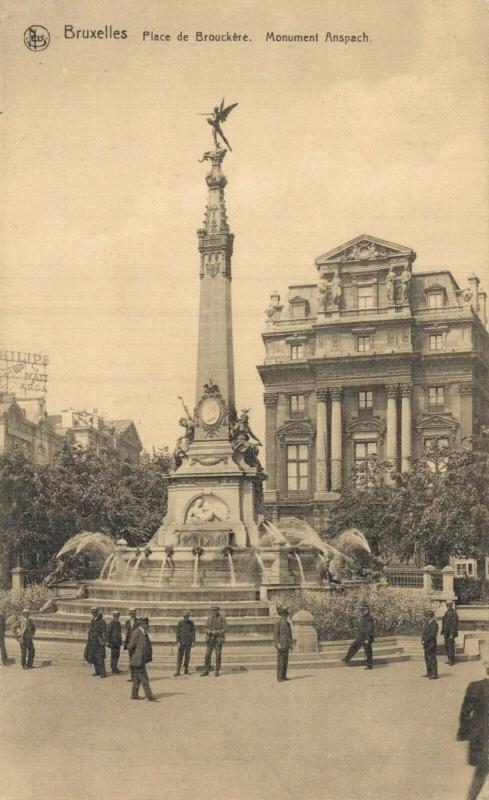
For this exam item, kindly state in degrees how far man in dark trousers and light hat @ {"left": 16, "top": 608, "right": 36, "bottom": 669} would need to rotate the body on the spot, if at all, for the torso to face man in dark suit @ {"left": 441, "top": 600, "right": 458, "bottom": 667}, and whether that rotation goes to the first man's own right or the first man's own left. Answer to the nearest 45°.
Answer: approximately 90° to the first man's own left

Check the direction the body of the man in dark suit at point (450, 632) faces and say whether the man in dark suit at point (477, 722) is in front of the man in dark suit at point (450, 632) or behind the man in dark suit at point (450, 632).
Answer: in front

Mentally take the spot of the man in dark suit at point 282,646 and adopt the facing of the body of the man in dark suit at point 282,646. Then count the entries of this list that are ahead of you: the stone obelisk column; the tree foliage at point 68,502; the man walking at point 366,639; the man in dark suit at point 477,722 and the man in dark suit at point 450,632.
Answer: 1

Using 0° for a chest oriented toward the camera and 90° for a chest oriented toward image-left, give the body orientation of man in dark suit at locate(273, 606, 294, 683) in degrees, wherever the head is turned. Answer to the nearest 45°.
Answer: approximately 0°

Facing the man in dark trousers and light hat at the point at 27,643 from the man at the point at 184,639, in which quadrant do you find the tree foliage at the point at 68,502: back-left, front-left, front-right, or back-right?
front-right

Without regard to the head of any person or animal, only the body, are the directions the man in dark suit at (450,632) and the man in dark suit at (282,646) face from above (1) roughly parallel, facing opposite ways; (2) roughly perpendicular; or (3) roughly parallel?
roughly parallel

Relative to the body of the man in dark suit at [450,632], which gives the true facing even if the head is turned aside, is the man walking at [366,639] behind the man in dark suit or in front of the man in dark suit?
in front

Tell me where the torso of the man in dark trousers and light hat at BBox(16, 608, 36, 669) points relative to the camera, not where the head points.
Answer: toward the camera

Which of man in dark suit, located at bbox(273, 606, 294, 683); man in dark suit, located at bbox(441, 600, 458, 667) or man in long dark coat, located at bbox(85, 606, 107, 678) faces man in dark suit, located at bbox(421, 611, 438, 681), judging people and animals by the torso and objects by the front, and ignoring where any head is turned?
man in dark suit, located at bbox(441, 600, 458, 667)

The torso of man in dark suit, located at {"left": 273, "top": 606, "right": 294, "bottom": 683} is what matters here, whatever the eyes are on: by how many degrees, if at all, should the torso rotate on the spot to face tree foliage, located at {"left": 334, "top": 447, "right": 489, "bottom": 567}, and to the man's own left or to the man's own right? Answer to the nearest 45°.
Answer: approximately 180°

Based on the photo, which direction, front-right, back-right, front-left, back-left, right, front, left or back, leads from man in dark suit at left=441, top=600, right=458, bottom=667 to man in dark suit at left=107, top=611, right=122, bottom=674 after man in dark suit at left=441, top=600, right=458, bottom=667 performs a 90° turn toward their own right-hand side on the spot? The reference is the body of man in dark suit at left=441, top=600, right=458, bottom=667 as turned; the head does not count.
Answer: front-left

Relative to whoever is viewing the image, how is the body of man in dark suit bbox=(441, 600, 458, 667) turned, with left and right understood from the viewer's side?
facing the viewer
